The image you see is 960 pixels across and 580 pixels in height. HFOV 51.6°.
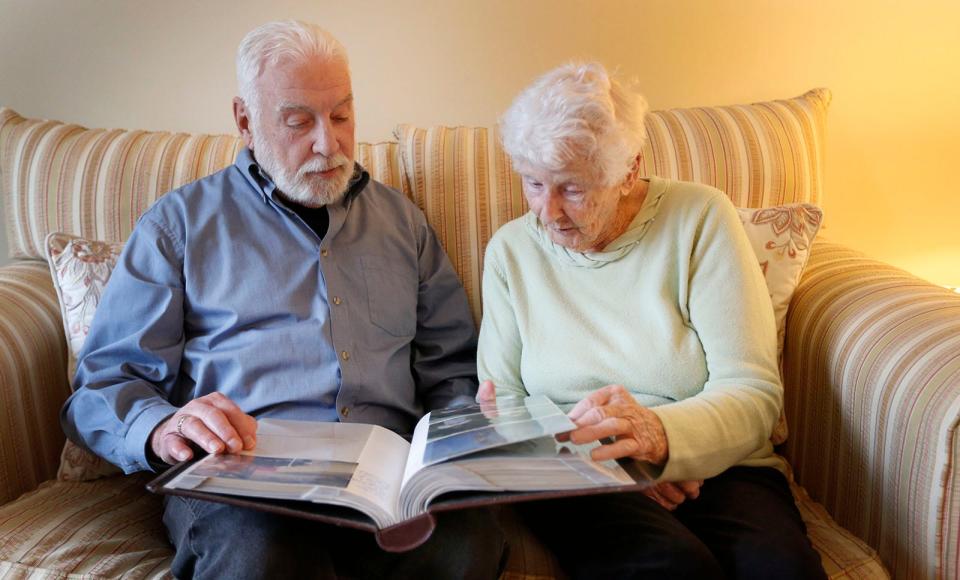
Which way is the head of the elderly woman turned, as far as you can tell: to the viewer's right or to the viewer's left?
to the viewer's left

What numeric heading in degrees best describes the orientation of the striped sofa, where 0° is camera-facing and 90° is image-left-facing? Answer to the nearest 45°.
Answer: approximately 0°
